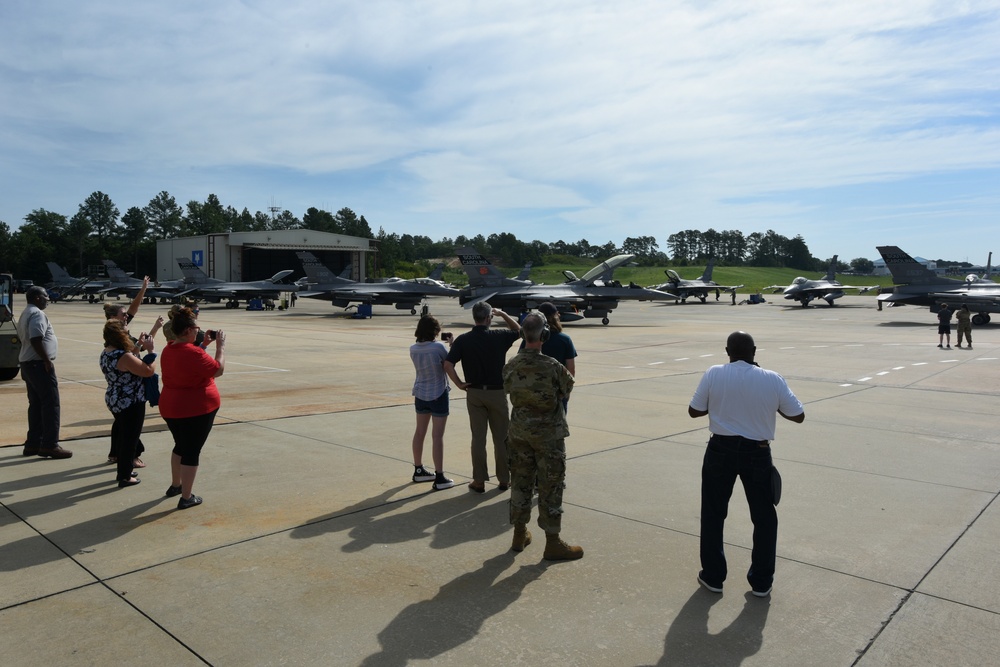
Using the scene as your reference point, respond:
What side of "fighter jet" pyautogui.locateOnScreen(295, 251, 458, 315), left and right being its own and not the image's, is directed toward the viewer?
right

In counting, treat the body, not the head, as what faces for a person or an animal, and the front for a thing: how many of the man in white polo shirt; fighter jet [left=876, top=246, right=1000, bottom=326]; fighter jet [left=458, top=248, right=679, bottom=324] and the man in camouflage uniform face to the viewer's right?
2

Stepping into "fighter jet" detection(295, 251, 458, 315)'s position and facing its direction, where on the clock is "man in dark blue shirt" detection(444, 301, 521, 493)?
The man in dark blue shirt is roughly at 3 o'clock from the fighter jet.

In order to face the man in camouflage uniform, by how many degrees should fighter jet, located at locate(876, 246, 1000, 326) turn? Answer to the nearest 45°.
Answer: approximately 90° to its right

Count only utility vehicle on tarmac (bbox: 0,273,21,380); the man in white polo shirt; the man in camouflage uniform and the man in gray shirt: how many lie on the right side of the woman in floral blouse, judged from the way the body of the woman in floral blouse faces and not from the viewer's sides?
2

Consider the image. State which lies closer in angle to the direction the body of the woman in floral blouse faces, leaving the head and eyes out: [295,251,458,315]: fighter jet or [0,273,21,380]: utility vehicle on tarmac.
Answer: the fighter jet

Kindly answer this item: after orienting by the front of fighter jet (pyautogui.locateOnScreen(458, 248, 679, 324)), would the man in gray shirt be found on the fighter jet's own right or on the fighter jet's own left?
on the fighter jet's own right

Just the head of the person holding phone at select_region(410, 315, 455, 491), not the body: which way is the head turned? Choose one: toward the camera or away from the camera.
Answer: away from the camera

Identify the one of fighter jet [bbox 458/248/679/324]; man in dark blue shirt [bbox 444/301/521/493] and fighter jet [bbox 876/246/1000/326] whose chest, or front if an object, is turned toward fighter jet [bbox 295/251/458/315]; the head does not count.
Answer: the man in dark blue shirt

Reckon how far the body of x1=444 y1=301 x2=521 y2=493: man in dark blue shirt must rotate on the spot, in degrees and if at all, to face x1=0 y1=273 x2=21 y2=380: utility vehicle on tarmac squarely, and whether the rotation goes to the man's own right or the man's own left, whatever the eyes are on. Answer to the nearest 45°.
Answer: approximately 45° to the man's own left

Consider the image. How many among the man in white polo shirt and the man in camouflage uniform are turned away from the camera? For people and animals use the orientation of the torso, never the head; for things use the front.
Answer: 2

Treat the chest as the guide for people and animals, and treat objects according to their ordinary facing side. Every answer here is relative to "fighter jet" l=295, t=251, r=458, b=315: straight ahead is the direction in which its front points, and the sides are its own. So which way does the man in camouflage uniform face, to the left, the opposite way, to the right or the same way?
to the left

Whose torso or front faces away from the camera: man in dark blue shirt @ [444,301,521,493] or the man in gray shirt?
the man in dark blue shirt

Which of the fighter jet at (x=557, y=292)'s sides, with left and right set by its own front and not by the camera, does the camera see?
right

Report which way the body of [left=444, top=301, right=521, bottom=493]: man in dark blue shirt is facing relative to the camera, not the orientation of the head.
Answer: away from the camera

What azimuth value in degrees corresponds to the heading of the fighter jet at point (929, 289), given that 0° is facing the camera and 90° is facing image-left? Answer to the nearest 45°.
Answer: approximately 270°

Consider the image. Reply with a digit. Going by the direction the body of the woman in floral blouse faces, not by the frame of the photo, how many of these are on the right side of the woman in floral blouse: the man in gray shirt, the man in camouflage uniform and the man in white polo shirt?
2

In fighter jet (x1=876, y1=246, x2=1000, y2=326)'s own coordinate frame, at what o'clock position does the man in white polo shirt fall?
The man in white polo shirt is roughly at 3 o'clock from the fighter jet.
